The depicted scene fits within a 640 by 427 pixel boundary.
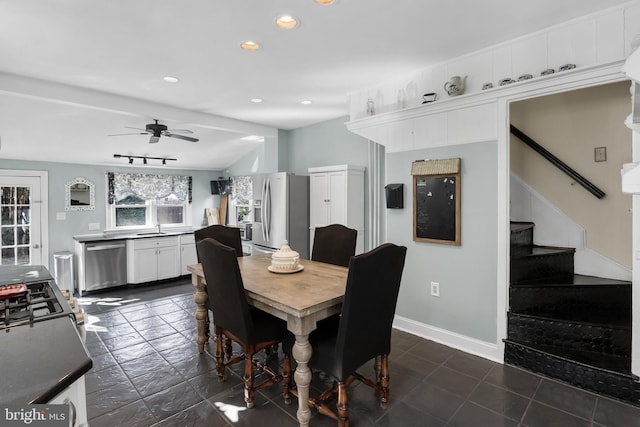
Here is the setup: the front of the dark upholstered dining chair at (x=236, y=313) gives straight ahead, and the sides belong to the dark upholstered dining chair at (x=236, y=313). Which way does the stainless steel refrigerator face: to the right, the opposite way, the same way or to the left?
the opposite way

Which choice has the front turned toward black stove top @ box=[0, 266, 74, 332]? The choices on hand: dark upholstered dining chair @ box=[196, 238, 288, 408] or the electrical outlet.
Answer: the electrical outlet

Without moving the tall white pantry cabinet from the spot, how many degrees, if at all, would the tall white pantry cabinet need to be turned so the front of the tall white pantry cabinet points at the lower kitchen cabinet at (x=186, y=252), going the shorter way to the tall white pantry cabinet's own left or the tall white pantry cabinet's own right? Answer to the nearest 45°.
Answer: approximately 90° to the tall white pantry cabinet's own right

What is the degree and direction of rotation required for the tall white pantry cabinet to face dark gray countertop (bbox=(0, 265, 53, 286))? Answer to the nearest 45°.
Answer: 0° — it already faces it

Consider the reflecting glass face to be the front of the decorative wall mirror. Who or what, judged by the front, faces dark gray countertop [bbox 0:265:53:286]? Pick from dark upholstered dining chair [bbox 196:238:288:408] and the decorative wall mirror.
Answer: the decorative wall mirror

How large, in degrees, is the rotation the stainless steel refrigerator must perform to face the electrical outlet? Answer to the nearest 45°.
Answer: approximately 90° to its left

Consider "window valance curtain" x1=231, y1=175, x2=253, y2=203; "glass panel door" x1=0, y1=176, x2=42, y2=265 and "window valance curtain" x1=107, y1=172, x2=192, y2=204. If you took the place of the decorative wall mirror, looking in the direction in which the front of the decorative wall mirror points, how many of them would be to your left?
2

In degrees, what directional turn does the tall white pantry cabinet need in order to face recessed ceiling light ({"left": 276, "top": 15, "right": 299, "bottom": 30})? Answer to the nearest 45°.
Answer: approximately 45° to its left
